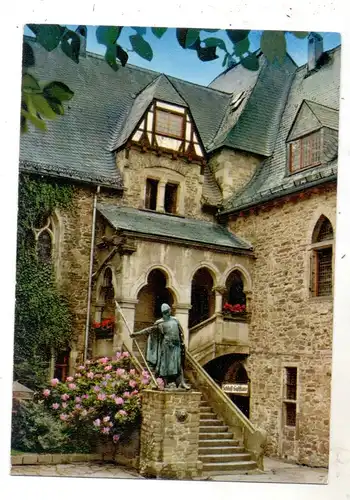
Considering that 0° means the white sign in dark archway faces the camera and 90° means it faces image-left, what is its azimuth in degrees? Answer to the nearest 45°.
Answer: approximately 0°

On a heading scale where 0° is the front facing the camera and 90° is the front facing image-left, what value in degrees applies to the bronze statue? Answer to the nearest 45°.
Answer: approximately 0°

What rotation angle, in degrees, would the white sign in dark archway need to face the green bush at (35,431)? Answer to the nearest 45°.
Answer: approximately 45° to its right

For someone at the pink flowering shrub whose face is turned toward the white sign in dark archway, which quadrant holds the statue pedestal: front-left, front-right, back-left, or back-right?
front-right
